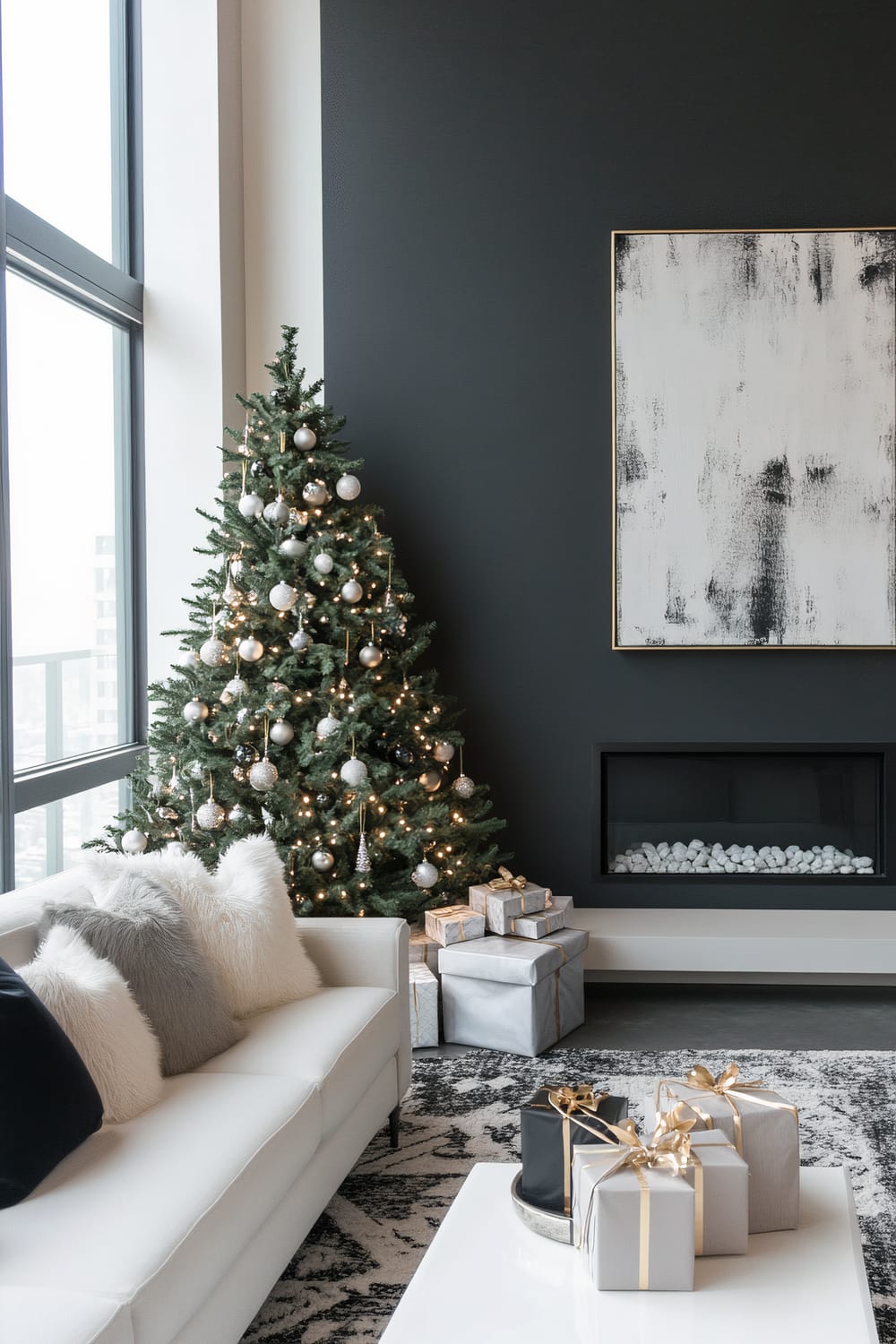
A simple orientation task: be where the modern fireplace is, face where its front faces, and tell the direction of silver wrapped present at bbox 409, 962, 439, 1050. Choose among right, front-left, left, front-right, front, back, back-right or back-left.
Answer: front-right

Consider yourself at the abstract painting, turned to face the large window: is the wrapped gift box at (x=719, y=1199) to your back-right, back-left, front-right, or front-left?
front-left

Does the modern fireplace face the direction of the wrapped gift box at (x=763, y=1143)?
yes

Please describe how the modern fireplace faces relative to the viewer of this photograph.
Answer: facing the viewer

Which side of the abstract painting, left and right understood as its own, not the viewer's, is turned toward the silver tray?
front

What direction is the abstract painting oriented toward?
toward the camera

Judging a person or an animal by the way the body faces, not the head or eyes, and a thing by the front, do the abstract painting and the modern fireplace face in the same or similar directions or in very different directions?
same or similar directions

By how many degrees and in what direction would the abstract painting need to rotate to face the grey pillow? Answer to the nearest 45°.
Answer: approximately 45° to its right

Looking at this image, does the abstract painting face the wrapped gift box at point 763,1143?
yes

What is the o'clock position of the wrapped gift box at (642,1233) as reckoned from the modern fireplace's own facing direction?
The wrapped gift box is roughly at 12 o'clock from the modern fireplace.

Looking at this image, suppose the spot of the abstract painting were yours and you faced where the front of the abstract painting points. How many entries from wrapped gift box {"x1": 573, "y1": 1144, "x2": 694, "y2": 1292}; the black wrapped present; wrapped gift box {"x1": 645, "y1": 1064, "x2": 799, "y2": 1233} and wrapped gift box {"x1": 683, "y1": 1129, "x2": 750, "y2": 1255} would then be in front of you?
4

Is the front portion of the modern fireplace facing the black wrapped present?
yes

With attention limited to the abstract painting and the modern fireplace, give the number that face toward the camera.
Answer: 2
